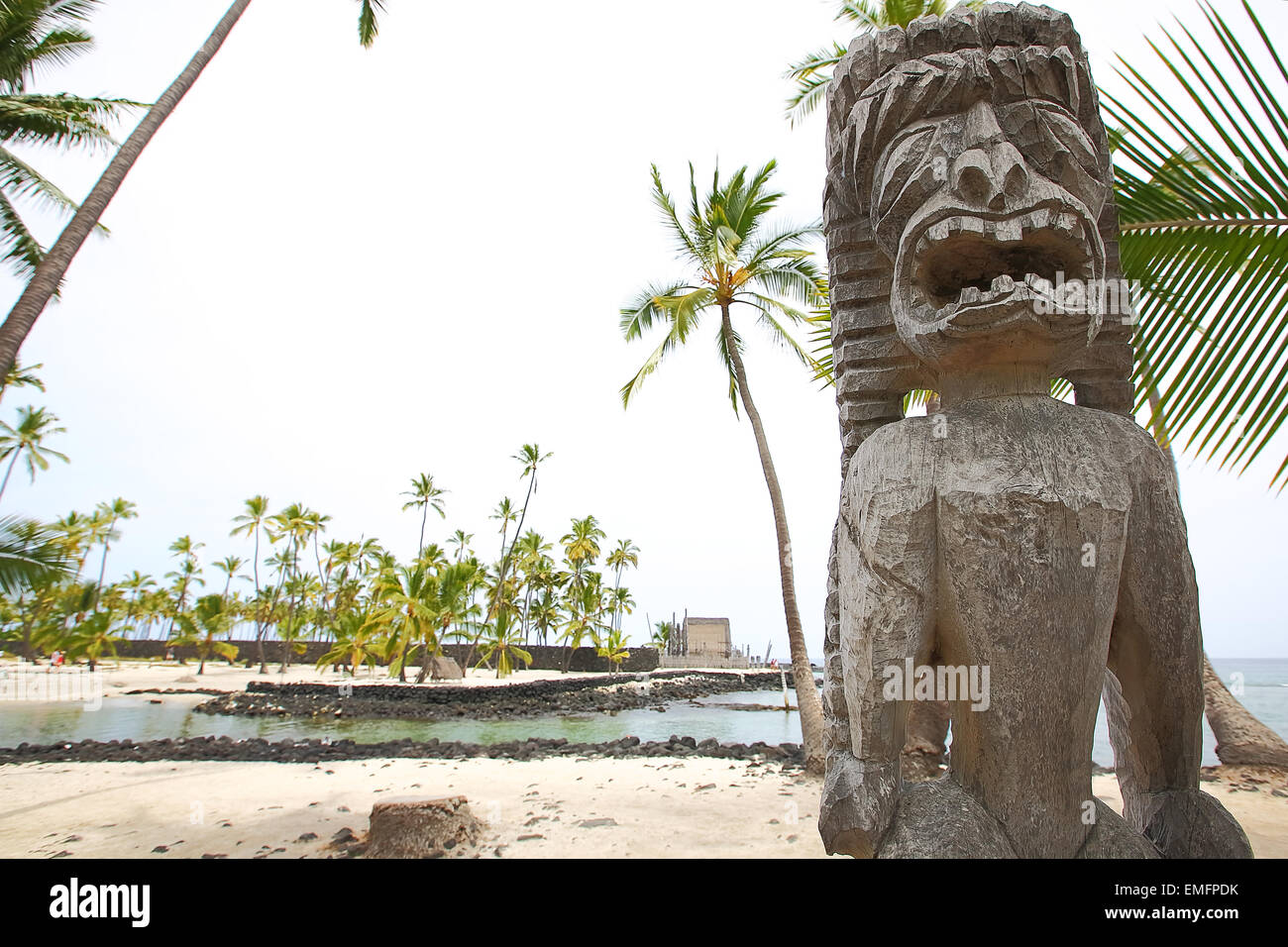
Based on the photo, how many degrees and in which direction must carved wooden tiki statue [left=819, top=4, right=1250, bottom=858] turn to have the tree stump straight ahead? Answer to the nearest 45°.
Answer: approximately 135° to its right

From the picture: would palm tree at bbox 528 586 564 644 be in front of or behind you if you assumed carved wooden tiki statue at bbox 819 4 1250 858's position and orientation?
behind

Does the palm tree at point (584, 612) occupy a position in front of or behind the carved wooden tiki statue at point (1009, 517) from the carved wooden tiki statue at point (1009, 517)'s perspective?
behind

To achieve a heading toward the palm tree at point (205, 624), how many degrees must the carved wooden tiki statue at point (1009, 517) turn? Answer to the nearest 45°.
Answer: approximately 135° to its right

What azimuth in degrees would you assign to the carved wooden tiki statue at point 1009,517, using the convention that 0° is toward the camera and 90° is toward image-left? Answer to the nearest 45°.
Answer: approximately 0°

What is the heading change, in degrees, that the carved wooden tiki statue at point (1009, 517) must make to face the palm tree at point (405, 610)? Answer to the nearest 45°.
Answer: approximately 135° to its right
